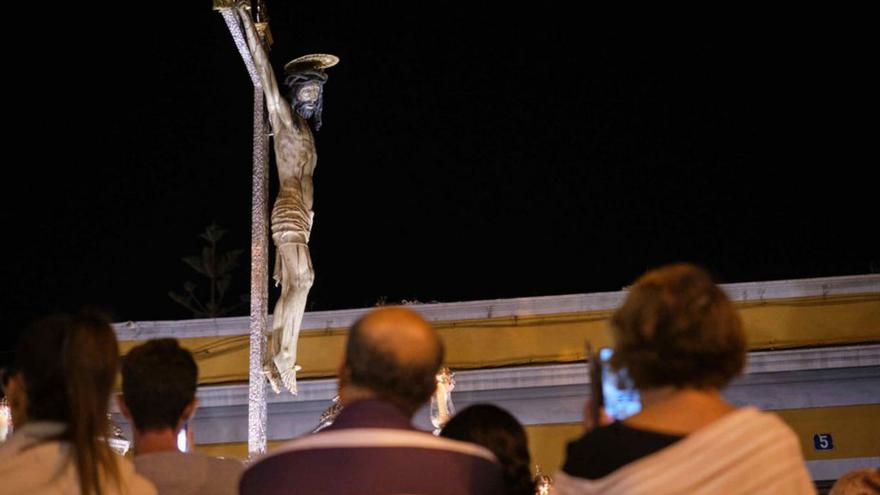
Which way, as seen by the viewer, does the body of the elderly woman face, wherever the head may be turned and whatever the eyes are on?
away from the camera

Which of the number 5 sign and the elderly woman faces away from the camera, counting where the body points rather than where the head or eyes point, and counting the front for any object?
the elderly woman

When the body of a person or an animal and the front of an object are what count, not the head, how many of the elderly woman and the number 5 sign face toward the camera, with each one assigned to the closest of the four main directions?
1

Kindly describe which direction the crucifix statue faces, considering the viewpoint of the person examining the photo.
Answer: facing the viewer and to the right of the viewer

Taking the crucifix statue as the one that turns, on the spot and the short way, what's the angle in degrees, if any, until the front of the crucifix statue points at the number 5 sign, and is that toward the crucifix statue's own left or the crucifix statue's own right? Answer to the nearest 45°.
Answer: approximately 45° to the crucifix statue's own left

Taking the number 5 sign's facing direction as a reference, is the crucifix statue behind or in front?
in front

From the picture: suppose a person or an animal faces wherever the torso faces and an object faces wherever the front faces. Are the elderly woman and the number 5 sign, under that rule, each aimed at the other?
yes

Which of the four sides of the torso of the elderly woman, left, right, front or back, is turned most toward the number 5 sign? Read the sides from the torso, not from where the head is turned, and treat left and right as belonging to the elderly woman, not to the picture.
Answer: front

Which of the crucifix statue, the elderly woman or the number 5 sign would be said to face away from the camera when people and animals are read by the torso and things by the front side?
the elderly woman

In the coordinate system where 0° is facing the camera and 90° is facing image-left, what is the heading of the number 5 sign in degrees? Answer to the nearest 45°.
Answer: approximately 0°

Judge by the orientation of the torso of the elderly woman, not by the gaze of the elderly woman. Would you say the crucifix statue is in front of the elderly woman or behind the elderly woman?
in front

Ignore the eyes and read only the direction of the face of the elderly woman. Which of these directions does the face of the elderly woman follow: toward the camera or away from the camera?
away from the camera

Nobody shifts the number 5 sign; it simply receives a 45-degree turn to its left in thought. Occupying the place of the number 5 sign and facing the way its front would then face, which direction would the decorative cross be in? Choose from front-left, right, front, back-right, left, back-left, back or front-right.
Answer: right
